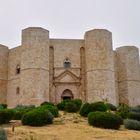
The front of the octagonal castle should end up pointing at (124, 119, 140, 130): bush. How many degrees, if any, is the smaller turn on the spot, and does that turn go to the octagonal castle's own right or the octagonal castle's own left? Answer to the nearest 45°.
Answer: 0° — it already faces it

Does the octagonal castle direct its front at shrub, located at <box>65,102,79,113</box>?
yes

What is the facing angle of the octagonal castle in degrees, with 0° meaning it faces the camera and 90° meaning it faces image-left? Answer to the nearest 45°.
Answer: approximately 0°

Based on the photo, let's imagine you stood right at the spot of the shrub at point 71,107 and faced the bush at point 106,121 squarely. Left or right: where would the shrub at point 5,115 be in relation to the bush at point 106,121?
right
